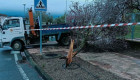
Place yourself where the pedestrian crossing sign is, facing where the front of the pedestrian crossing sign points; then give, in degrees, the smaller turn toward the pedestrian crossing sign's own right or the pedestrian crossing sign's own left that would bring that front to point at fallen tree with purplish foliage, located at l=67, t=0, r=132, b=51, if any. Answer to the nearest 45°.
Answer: approximately 90° to the pedestrian crossing sign's own left

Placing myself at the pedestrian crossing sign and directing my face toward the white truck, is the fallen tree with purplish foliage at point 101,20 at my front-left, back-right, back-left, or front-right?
back-right

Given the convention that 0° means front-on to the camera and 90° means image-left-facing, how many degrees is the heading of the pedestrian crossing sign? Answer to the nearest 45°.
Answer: approximately 0°

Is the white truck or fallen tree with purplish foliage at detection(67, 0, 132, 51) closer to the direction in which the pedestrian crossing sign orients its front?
the fallen tree with purplish foliage
